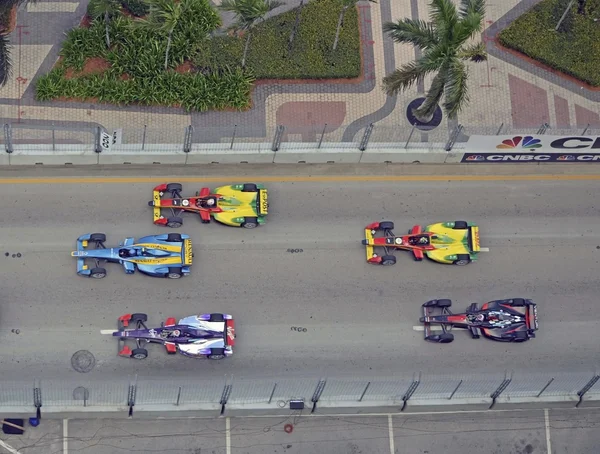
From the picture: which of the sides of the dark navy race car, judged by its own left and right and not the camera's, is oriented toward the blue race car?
front

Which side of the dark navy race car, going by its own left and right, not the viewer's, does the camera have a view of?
left

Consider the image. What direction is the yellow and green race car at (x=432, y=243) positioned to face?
to the viewer's left

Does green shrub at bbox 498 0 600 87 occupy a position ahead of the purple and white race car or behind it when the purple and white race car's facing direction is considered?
behind

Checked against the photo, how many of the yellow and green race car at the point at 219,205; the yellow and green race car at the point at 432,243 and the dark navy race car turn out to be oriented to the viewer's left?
3

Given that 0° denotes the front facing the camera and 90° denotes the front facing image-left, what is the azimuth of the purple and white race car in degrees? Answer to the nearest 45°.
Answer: approximately 90°

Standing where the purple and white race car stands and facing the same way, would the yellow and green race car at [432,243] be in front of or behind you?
behind

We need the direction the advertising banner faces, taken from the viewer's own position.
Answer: facing the viewer

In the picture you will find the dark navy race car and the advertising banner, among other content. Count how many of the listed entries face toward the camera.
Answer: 1

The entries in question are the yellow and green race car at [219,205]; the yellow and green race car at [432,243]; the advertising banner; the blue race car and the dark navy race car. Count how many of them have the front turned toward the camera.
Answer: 1

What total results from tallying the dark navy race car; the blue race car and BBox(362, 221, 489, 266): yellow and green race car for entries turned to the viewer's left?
3
